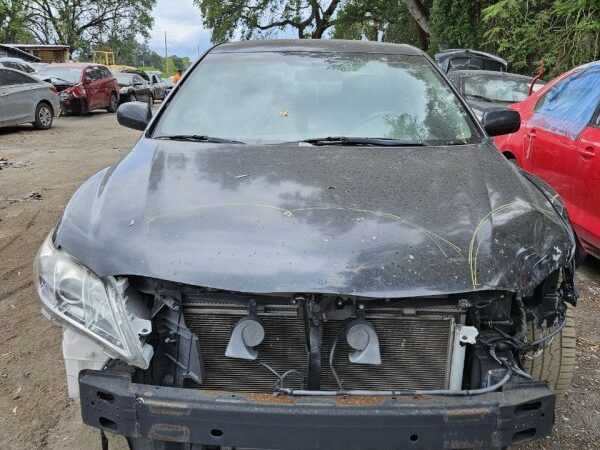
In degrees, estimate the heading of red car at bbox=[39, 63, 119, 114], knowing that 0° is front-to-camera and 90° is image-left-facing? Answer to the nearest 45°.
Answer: approximately 45°

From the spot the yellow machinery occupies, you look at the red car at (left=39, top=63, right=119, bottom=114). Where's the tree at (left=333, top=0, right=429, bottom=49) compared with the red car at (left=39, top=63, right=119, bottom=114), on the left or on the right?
left

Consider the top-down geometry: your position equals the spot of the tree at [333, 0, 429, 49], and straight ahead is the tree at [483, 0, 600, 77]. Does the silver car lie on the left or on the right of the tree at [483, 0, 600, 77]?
right

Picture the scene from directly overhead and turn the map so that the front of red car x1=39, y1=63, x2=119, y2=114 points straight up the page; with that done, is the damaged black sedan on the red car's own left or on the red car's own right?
on the red car's own left

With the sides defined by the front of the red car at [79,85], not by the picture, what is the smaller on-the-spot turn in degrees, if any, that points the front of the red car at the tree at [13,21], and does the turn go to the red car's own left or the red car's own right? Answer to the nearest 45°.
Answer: approximately 135° to the red car's own right

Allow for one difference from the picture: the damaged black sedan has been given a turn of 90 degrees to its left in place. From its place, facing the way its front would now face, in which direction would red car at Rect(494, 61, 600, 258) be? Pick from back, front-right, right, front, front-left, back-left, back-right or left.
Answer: front-left

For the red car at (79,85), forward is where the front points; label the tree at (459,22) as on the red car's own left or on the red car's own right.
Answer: on the red car's own left

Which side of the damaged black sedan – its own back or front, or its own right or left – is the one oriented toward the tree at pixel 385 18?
back

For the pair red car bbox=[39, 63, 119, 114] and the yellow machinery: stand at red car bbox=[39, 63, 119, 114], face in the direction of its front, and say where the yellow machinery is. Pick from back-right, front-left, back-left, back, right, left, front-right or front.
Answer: back-right

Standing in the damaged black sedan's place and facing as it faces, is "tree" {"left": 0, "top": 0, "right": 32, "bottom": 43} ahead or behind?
behind

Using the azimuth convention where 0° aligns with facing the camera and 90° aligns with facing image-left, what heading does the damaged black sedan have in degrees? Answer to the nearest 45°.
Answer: approximately 0°
